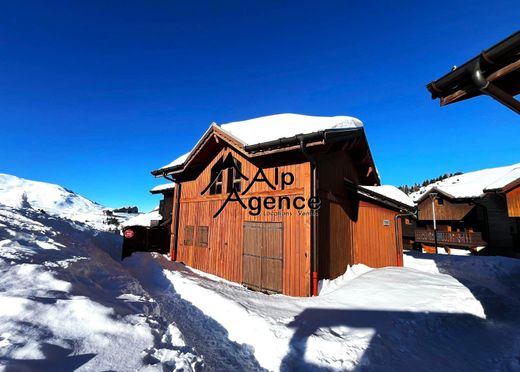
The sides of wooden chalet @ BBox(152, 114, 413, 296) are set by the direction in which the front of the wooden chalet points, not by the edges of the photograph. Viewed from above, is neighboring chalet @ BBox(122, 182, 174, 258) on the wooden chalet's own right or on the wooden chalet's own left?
on the wooden chalet's own right

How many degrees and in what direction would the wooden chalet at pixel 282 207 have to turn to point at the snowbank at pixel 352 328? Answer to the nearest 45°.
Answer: approximately 45° to its left

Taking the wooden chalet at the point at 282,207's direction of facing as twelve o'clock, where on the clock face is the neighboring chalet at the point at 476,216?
The neighboring chalet is roughly at 6 o'clock from the wooden chalet.

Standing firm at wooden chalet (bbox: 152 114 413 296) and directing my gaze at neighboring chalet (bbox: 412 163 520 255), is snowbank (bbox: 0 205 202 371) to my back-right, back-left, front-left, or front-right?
back-right

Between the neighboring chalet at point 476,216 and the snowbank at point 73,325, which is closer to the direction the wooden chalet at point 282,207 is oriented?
the snowbank
